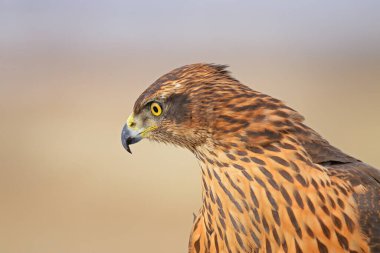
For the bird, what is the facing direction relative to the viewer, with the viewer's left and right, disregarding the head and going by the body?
facing to the left of the viewer
